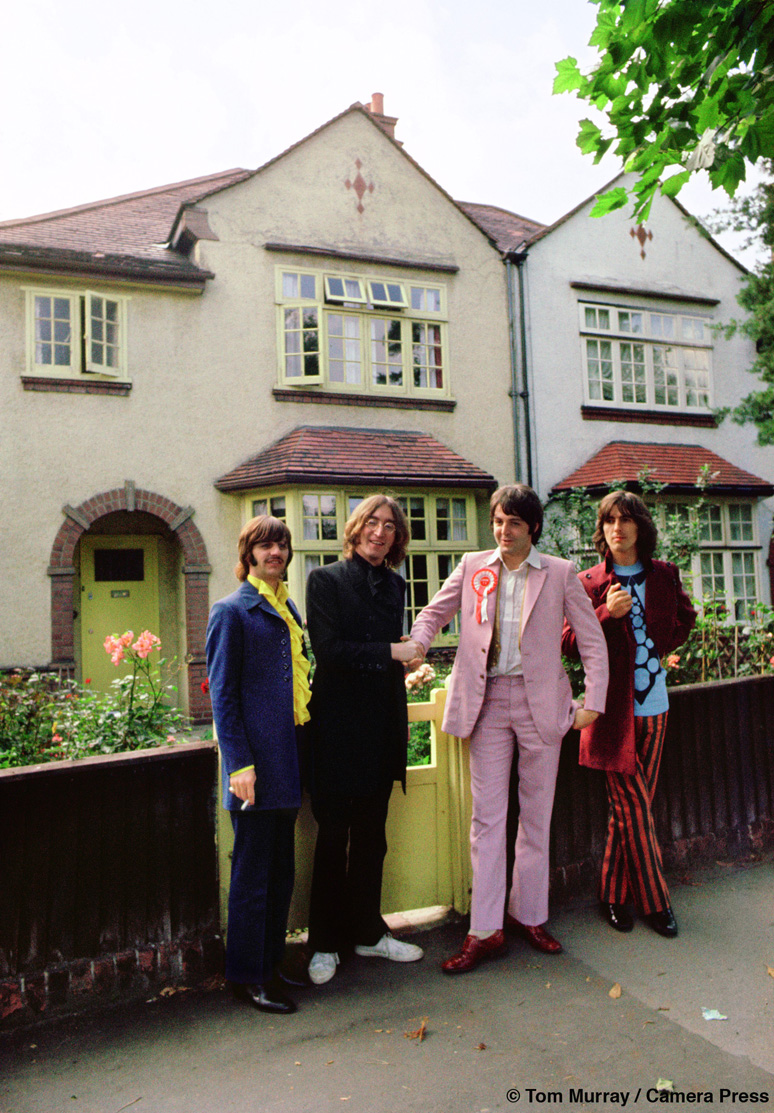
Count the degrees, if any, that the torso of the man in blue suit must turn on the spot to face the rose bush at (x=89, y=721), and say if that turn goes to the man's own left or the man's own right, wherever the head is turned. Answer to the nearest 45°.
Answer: approximately 180°

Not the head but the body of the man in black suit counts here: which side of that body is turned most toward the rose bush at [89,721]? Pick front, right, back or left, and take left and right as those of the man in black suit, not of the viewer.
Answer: back

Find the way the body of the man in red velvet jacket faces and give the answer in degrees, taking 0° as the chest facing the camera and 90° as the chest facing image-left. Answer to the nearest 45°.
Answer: approximately 0°

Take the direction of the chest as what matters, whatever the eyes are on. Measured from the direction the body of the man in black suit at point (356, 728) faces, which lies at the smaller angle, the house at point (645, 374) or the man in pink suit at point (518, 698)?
the man in pink suit

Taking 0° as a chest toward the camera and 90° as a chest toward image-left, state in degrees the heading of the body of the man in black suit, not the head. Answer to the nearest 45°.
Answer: approximately 315°

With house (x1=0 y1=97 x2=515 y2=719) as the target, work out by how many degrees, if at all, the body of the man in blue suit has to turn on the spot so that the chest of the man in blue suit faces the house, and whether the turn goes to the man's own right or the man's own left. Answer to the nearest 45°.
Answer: approximately 135° to the man's own left

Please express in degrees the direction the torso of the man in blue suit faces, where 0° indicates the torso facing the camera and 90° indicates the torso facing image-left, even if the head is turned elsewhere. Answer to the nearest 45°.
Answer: approximately 315°

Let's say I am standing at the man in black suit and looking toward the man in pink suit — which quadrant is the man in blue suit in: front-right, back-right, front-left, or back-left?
back-right

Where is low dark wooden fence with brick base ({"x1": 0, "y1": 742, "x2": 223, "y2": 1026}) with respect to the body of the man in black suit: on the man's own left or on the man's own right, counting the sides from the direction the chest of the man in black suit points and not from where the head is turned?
on the man's own right
